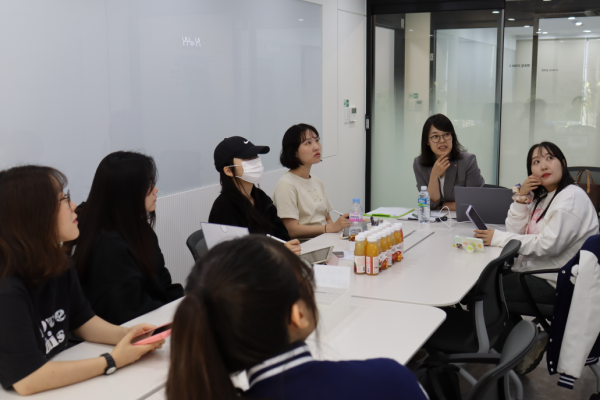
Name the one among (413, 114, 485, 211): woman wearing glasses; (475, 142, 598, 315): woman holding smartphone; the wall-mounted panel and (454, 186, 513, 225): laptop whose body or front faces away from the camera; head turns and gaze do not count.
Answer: the laptop

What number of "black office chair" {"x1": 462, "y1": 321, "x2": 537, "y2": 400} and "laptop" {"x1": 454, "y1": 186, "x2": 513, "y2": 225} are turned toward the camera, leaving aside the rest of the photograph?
0

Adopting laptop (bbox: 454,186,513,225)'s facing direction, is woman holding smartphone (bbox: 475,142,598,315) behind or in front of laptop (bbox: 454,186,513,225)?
behind

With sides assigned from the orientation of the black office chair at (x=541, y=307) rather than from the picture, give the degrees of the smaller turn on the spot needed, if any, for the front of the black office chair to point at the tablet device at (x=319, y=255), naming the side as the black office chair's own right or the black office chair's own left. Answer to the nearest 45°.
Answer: approximately 45° to the black office chair's own left

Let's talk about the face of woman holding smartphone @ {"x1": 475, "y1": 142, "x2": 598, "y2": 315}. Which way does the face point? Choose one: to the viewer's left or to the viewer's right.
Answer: to the viewer's left

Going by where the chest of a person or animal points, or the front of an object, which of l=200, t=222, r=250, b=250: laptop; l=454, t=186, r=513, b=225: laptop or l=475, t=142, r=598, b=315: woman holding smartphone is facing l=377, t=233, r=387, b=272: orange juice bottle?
the woman holding smartphone

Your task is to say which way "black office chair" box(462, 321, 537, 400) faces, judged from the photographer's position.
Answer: facing to the left of the viewer

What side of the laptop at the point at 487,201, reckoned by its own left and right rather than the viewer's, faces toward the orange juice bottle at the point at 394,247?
back

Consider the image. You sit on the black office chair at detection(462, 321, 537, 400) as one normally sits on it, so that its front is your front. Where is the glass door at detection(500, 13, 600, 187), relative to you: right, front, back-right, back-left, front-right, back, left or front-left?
right

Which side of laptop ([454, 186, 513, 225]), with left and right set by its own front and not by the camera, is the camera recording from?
back

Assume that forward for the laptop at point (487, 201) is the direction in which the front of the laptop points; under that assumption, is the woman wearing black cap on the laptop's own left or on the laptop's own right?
on the laptop's own left

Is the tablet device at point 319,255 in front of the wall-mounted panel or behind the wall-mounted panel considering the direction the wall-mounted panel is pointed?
in front

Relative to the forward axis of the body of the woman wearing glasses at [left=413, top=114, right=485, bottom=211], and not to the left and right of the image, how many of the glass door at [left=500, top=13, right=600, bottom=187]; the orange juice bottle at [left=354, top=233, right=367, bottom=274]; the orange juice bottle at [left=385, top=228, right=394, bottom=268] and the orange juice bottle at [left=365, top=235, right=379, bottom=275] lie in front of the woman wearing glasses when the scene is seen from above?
3
